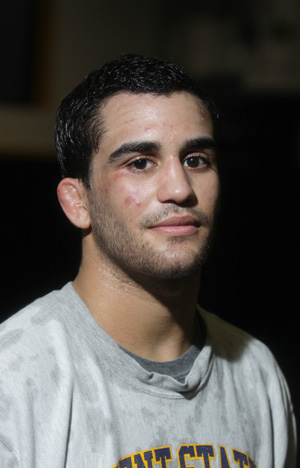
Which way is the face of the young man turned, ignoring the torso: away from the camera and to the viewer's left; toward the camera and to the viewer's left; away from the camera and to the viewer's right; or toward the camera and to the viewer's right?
toward the camera and to the viewer's right

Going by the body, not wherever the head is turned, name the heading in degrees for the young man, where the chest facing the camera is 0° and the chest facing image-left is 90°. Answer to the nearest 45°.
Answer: approximately 315°
